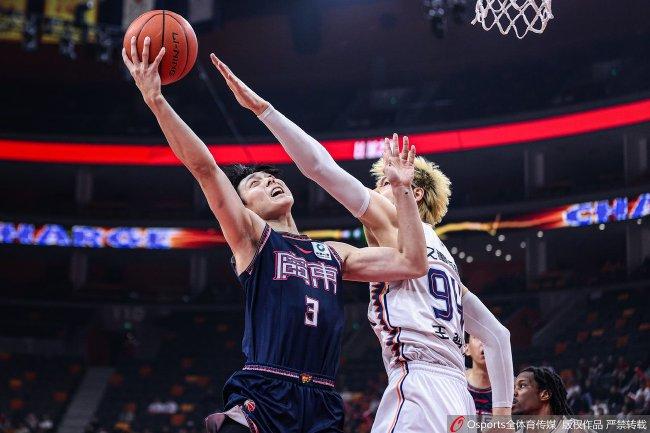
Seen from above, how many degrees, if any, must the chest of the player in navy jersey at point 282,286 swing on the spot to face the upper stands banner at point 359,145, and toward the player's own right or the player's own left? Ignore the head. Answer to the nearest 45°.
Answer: approximately 135° to the player's own left

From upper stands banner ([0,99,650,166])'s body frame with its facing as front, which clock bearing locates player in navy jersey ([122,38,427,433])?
The player in navy jersey is roughly at 12 o'clock from the upper stands banner.

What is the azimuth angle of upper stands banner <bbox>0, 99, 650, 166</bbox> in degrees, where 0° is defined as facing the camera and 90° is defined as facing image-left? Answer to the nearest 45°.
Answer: approximately 0°

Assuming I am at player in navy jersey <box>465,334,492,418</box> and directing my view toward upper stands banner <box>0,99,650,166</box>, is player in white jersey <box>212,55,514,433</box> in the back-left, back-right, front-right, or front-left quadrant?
back-left

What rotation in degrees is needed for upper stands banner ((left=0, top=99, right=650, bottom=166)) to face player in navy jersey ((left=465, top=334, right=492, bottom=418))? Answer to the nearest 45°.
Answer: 0° — it already faces them

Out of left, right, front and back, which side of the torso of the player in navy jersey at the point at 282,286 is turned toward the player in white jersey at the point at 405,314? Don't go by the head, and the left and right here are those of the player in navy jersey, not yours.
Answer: left

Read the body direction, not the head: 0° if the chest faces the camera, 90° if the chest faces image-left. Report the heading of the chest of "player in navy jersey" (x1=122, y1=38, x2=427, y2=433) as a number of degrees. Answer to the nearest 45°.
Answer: approximately 315°
